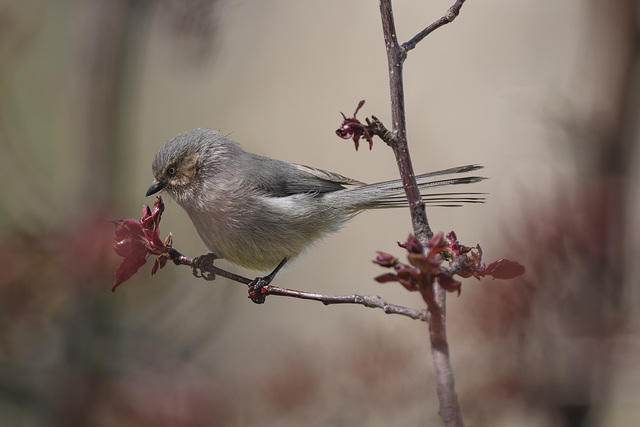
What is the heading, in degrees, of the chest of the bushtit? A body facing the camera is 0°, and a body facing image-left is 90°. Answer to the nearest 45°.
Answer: approximately 90°

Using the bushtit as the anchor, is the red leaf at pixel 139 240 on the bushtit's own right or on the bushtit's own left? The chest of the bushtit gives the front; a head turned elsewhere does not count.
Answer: on the bushtit's own left
